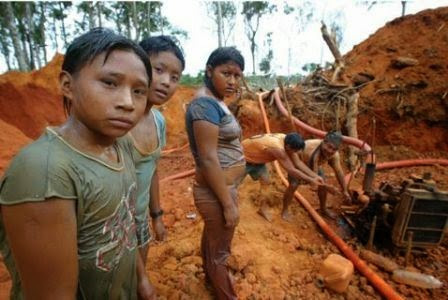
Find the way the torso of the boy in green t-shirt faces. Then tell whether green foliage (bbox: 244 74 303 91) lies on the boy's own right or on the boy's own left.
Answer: on the boy's own left

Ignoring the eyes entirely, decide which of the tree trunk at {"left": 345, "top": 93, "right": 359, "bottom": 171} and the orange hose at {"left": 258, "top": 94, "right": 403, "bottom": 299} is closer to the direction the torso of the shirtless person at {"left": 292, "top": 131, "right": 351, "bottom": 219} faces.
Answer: the orange hose

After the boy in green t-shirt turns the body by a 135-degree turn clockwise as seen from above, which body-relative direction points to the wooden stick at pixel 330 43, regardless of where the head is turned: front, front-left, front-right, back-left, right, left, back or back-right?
back-right

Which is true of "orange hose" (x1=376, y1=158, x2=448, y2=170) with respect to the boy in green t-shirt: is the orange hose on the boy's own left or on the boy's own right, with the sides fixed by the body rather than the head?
on the boy's own left

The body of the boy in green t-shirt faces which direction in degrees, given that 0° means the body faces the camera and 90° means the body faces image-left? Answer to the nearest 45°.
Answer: approximately 315°

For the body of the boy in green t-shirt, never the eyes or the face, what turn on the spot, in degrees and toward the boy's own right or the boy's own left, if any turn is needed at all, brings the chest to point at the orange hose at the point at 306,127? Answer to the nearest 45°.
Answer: approximately 90° to the boy's own left

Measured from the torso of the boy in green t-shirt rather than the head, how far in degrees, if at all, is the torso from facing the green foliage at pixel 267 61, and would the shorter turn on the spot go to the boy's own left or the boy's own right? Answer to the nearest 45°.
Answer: approximately 90° to the boy's own left

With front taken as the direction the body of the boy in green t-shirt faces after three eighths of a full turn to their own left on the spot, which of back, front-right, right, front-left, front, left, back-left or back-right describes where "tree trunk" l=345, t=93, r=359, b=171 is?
front-right
